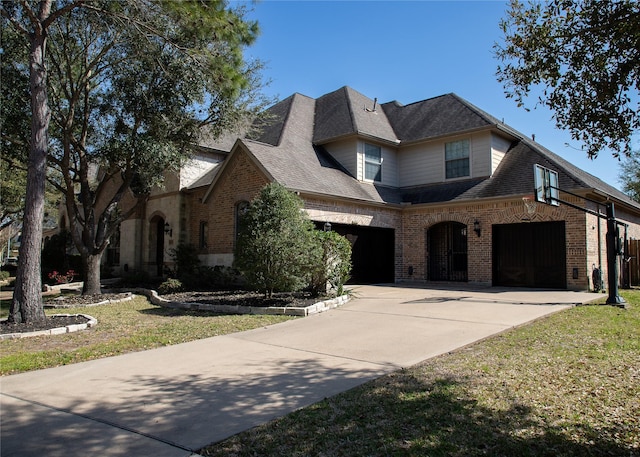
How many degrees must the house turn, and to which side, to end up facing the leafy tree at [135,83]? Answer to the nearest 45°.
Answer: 0° — it already faces it

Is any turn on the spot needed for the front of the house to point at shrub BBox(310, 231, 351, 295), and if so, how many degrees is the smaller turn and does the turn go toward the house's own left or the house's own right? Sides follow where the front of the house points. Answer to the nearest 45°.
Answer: approximately 45° to the house's own left

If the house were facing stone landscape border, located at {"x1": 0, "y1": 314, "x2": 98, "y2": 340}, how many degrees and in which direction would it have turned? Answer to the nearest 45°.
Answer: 0° — it already faces it

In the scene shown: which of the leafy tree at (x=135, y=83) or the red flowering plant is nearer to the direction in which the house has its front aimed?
the leafy tree

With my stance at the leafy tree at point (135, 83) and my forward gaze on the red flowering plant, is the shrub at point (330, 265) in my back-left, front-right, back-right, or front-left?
back-right

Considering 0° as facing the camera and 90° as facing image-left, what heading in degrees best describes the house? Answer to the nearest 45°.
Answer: approximately 45°
